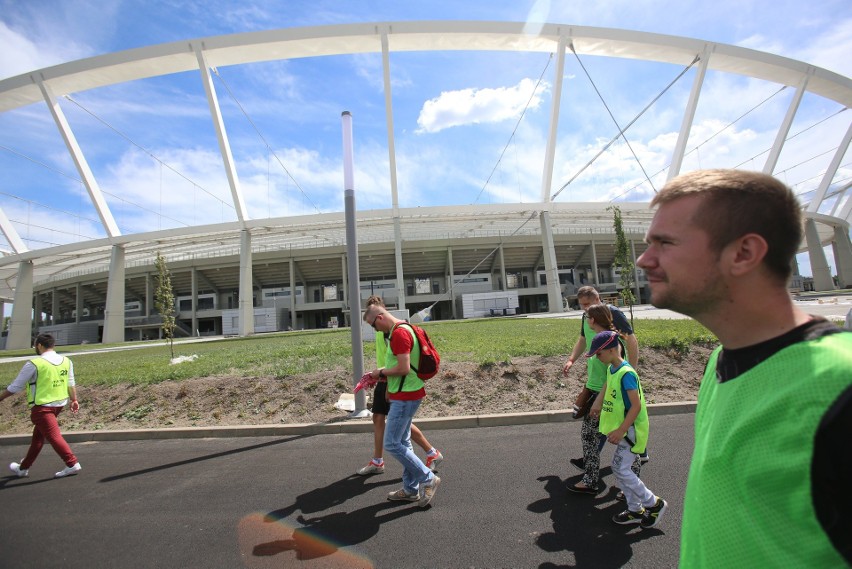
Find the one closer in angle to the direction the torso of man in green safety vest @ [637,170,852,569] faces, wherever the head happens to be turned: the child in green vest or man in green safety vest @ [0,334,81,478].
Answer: the man in green safety vest

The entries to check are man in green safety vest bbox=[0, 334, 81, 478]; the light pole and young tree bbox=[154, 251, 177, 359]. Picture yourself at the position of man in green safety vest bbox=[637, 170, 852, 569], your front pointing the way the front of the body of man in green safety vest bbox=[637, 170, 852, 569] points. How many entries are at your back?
0

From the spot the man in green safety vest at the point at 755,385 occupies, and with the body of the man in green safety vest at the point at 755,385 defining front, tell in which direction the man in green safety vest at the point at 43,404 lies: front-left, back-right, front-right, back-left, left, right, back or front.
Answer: front

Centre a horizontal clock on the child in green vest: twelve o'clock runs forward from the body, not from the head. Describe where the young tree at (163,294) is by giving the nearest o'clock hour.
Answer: The young tree is roughly at 2 o'clock from the child in green vest.

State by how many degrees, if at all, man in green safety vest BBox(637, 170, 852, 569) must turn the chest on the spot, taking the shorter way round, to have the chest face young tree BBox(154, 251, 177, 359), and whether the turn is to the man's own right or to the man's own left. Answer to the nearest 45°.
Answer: approximately 90° to the man's own right

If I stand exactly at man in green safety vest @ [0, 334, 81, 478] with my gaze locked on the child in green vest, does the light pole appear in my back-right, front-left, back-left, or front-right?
front-left

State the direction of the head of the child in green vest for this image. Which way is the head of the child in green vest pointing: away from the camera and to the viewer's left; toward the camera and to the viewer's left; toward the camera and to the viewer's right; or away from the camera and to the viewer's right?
toward the camera and to the viewer's left

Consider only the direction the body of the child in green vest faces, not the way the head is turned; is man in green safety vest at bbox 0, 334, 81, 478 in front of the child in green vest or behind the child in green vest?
in front

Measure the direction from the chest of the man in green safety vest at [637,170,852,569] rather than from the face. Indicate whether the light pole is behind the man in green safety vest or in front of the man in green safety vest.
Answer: in front

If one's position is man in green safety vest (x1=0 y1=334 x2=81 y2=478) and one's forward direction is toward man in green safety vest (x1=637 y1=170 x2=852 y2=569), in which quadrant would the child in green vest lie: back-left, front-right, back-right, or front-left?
front-left

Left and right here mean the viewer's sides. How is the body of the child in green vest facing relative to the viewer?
facing the viewer and to the left of the viewer

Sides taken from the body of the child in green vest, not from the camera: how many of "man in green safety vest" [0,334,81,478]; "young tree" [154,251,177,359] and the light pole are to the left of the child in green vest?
0

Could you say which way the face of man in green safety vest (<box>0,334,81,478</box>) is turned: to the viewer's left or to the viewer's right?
to the viewer's left

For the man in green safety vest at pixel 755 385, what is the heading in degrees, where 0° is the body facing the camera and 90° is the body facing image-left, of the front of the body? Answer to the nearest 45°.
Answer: approximately 90°

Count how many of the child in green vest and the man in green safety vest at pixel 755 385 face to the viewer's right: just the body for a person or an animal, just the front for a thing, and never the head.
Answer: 0
